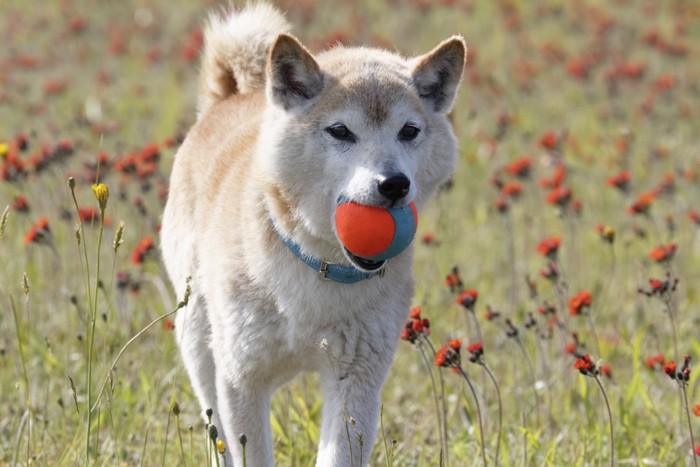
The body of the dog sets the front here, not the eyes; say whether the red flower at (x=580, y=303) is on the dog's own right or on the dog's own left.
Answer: on the dog's own left

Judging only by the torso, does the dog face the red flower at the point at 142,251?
no

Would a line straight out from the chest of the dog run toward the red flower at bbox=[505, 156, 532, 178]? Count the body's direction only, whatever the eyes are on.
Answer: no

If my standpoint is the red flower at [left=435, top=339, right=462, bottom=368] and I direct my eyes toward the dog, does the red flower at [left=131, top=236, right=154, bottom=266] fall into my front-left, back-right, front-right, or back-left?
front-right

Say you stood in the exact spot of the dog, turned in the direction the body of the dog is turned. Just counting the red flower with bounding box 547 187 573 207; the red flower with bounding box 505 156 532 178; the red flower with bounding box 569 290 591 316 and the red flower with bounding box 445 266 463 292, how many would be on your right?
0

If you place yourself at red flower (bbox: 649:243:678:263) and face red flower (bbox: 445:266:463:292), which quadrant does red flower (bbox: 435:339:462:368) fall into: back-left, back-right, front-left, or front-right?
front-left

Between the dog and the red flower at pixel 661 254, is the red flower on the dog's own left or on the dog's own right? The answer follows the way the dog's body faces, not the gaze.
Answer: on the dog's own left

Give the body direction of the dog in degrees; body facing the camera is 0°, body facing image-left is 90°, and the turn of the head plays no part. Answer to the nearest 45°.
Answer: approximately 315°

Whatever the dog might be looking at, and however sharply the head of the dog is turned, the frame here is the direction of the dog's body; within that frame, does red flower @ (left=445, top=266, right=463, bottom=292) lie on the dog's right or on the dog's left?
on the dog's left

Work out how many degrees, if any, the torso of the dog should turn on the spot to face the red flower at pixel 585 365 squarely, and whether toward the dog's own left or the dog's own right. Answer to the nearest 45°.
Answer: approximately 45° to the dog's own left

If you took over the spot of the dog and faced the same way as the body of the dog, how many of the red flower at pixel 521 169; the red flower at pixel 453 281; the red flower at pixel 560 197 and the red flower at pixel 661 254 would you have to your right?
0

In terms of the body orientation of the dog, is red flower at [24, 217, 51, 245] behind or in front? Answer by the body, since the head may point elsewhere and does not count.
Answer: behind

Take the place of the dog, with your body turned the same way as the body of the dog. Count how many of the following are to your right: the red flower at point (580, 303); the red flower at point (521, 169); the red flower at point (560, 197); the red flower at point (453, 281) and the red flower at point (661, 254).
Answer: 0
